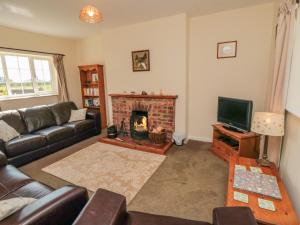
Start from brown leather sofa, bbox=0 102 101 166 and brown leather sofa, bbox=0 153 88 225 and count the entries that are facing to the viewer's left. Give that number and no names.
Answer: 0

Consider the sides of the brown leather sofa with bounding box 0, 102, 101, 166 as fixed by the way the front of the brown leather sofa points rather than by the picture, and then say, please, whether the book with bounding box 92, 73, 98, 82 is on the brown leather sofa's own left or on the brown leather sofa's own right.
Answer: on the brown leather sofa's own left

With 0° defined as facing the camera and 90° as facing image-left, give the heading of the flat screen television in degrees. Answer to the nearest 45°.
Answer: approximately 45°

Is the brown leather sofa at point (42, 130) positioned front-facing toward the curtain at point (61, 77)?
no

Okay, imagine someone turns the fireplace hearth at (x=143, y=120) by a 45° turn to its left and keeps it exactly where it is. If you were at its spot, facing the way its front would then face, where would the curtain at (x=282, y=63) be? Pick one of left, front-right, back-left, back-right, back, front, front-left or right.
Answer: front-left

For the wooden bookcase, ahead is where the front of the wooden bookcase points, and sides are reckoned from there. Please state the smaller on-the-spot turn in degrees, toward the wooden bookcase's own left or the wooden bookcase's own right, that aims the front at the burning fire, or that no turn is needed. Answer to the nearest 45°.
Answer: approximately 90° to the wooden bookcase's own left

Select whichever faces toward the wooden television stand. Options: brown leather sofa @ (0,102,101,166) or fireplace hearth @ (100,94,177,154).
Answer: the brown leather sofa

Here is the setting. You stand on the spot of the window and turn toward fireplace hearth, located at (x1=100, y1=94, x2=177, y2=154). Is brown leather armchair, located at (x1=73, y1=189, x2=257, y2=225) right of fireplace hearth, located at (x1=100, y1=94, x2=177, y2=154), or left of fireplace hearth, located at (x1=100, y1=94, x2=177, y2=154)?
right

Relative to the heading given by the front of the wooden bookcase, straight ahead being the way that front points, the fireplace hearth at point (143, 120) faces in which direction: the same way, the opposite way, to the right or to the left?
the same way

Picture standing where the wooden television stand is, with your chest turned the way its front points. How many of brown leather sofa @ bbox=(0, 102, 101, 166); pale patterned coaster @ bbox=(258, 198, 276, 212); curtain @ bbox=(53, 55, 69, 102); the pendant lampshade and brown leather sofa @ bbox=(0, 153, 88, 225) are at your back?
0

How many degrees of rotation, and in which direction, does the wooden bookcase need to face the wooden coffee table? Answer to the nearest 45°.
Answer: approximately 45° to its left

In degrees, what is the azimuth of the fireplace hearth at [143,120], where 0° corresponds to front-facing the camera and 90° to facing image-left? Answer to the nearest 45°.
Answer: approximately 45°

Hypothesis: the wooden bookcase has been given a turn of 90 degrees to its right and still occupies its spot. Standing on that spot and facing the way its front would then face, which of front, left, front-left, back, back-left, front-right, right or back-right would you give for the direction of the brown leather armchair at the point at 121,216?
back-left

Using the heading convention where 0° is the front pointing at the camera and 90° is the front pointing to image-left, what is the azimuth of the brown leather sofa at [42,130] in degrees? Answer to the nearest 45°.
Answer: approximately 315°

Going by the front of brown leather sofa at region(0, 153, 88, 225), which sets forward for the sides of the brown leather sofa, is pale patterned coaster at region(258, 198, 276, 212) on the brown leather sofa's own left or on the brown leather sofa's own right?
on the brown leather sofa's own right

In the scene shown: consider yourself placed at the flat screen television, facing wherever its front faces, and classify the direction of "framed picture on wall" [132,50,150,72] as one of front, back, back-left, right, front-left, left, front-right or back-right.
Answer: front-right

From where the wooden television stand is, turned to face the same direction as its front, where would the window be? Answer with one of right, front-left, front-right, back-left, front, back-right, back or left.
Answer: front-right

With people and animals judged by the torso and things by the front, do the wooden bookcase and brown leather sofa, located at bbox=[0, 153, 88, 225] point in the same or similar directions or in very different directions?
very different directions

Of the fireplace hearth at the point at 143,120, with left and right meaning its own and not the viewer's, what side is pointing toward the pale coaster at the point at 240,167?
left

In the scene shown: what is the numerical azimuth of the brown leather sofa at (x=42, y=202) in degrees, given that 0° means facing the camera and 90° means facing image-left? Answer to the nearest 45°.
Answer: approximately 225°

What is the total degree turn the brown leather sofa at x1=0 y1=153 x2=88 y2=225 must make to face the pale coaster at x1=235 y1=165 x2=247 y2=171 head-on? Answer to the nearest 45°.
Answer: approximately 45° to its right
